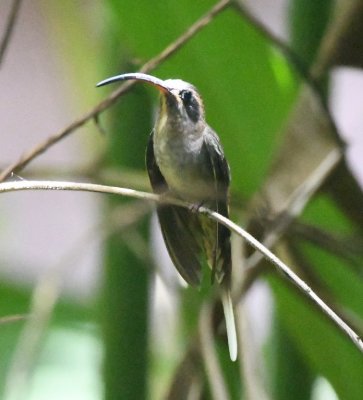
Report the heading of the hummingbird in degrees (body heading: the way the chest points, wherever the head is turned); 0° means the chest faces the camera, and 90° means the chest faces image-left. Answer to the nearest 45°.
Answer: approximately 45°
